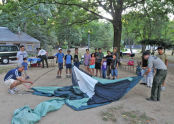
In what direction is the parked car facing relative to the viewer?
to the viewer's left

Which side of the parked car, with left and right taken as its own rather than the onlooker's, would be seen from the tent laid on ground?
left
